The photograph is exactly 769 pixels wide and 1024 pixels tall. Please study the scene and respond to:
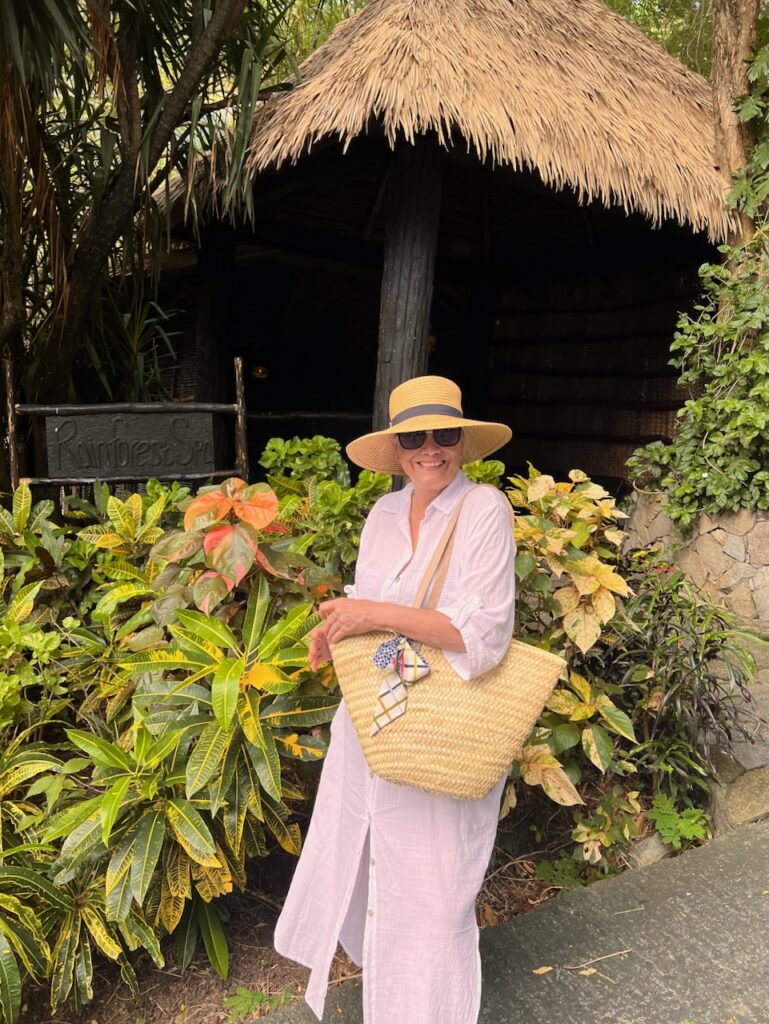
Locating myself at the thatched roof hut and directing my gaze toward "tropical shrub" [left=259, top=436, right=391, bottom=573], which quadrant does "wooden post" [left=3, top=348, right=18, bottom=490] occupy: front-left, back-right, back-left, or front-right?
front-right

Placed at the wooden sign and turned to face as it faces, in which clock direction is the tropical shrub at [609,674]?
The tropical shrub is roughly at 10 o'clock from the wooden sign.

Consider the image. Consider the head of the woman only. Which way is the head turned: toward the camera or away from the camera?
toward the camera

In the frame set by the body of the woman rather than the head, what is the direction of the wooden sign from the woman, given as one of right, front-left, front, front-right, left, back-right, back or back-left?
right

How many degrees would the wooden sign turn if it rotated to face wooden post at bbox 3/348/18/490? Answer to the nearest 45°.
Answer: approximately 135° to its right

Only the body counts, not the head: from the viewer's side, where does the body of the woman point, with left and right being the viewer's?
facing the viewer and to the left of the viewer

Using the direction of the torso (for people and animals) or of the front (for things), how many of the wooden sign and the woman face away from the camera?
0

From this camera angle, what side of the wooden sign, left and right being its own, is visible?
front

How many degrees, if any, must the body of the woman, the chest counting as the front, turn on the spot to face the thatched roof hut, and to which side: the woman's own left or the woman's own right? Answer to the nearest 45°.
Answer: approximately 135° to the woman's own right

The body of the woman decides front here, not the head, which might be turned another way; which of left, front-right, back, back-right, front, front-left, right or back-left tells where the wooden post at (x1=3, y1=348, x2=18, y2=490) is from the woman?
right

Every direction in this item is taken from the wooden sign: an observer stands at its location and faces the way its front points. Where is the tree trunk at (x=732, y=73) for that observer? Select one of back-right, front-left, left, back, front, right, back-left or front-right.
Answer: left

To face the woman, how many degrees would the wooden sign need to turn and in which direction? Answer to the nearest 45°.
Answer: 0° — it already faces them

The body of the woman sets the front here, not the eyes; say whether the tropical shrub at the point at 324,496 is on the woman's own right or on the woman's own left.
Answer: on the woman's own right

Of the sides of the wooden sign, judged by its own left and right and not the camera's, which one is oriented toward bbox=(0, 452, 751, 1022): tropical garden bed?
front

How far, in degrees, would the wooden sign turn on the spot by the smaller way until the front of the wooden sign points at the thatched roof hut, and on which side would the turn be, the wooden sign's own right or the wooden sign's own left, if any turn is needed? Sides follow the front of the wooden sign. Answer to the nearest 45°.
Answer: approximately 135° to the wooden sign's own left
